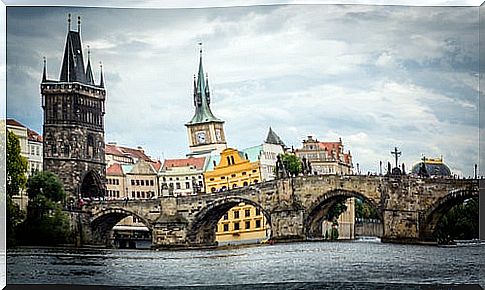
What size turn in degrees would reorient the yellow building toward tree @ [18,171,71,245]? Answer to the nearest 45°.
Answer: approximately 90° to its right

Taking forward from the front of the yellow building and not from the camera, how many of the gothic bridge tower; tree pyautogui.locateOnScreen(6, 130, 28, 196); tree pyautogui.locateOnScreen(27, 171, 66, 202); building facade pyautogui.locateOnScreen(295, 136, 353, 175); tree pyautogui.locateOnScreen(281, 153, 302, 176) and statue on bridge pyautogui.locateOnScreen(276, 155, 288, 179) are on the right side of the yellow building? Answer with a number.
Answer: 3

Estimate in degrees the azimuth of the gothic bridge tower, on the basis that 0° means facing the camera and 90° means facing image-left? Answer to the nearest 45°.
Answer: approximately 315°

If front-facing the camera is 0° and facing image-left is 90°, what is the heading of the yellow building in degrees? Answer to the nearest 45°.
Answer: approximately 0°

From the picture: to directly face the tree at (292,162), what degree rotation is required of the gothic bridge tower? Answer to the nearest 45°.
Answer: approximately 45° to its left

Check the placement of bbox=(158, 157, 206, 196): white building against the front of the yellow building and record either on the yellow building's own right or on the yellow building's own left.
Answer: on the yellow building's own right

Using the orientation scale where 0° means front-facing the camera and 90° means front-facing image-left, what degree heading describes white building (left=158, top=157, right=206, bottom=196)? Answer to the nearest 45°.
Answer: approximately 0°

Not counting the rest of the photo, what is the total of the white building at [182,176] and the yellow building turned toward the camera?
2

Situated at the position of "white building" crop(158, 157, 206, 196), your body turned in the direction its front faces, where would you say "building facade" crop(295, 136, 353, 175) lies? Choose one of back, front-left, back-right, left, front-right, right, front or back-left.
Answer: left

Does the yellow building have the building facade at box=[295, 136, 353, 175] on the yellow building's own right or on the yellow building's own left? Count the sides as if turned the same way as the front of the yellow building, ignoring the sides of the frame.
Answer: on the yellow building's own left
